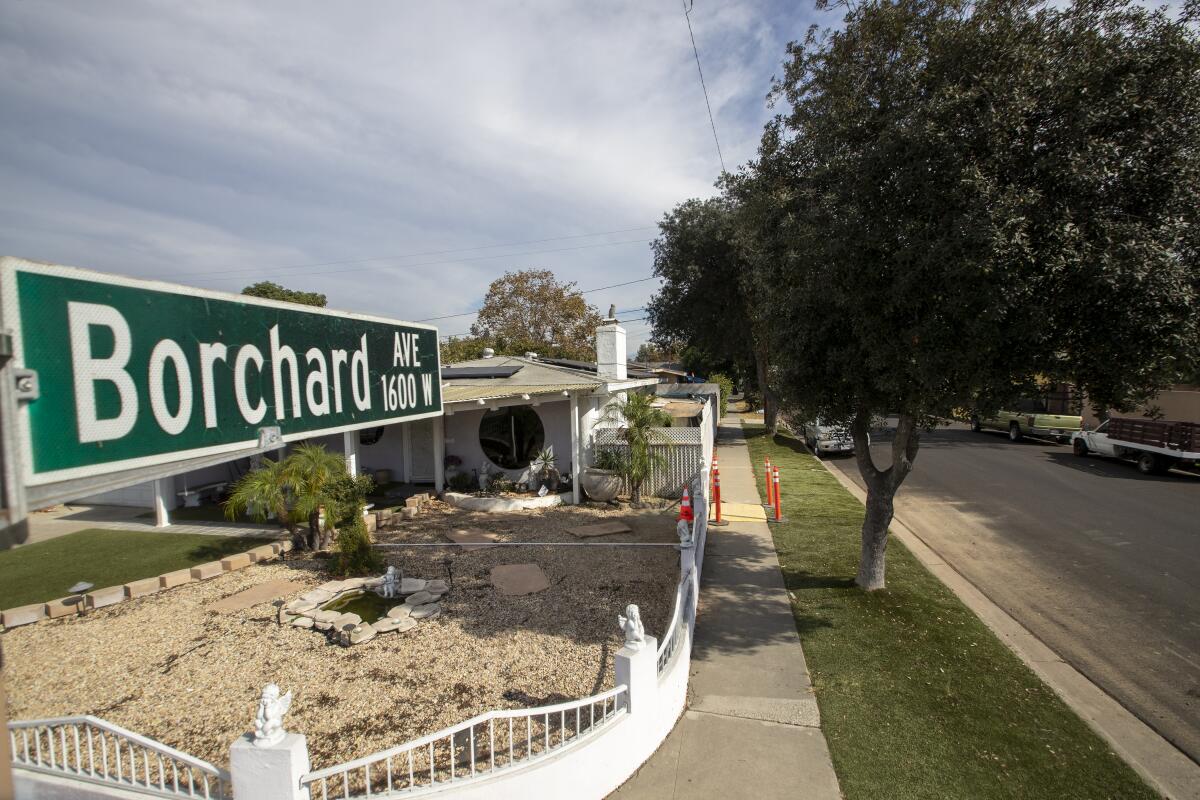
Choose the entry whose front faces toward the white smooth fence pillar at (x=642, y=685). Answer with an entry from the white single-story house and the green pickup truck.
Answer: the white single-story house

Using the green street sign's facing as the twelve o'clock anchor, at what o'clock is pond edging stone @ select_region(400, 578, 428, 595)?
The pond edging stone is roughly at 8 o'clock from the green street sign.

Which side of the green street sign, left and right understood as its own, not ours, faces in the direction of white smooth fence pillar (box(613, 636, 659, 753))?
left

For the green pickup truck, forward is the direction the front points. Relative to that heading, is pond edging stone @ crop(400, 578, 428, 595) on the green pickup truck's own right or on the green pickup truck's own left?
on the green pickup truck's own left

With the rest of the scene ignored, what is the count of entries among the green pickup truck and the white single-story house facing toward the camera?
1

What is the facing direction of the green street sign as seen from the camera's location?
facing the viewer and to the right of the viewer

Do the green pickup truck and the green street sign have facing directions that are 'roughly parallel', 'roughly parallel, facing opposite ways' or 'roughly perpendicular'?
roughly perpendicular

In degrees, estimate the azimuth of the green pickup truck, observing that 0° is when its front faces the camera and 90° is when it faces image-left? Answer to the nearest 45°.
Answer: approximately 135°

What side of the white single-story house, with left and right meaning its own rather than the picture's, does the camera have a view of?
front

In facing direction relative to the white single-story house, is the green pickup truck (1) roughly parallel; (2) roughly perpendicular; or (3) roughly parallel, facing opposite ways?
roughly parallel, facing opposite ways

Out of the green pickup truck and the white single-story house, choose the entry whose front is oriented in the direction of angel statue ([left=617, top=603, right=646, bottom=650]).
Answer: the white single-story house

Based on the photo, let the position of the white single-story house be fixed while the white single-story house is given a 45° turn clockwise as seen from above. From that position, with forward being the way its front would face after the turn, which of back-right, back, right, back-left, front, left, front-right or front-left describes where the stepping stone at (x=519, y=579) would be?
front-left

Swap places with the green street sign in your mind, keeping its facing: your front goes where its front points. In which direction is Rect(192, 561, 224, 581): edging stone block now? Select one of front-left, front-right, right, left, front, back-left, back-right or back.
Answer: back-left

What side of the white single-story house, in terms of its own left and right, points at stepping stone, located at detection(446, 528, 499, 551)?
front
